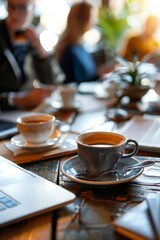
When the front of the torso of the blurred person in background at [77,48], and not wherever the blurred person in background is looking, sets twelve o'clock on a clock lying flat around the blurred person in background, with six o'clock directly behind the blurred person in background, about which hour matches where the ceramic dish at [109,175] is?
The ceramic dish is roughly at 3 o'clock from the blurred person in background.

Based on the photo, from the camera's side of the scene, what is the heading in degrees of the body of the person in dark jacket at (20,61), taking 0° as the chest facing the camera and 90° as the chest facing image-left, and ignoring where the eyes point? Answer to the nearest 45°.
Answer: approximately 315°

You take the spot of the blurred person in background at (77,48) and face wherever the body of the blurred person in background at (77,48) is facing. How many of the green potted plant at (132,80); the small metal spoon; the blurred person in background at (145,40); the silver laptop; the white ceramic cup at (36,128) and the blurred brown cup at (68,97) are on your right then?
5

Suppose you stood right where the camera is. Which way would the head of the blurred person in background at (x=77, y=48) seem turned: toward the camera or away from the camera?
away from the camera

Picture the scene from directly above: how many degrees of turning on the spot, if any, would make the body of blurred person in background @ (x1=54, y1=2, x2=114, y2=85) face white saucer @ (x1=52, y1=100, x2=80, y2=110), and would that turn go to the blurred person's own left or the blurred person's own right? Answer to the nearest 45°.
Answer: approximately 90° to the blurred person's own right

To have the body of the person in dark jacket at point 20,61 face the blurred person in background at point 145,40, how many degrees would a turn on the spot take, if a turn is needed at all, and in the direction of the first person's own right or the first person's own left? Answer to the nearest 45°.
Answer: approximately 90° to the first person's own left

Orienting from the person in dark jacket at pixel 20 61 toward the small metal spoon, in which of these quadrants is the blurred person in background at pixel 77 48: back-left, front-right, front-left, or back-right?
back-left

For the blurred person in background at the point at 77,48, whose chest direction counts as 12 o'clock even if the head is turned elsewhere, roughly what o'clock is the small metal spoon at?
The small metal spoon is roughly at 3 o'clock from the blurred person in background.

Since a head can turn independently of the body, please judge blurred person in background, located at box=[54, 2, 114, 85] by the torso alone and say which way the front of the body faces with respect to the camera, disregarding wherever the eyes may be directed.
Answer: to the viewer's right
